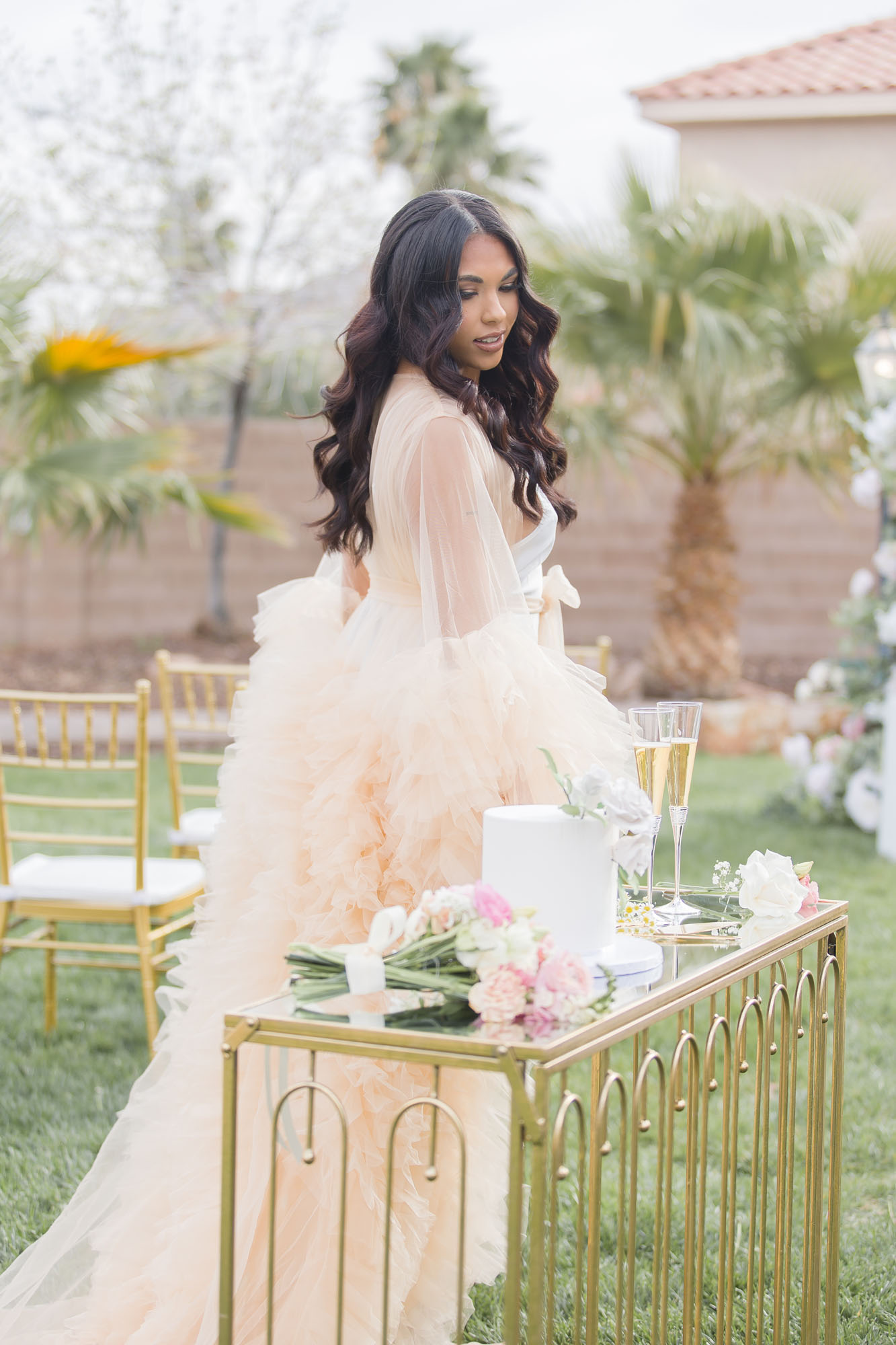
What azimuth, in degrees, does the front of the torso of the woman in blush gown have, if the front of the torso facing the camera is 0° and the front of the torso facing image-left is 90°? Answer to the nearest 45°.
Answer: approximately 270°

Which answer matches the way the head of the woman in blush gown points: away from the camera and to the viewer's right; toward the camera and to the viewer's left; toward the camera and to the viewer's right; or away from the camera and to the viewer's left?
toward the camera and to the viewer's right

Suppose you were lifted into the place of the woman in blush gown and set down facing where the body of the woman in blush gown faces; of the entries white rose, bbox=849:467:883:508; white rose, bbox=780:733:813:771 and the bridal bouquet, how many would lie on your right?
1

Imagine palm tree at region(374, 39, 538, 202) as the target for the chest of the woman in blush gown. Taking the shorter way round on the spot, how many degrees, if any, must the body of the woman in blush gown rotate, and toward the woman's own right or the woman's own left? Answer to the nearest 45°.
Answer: approximately 90° to the woman's own left
